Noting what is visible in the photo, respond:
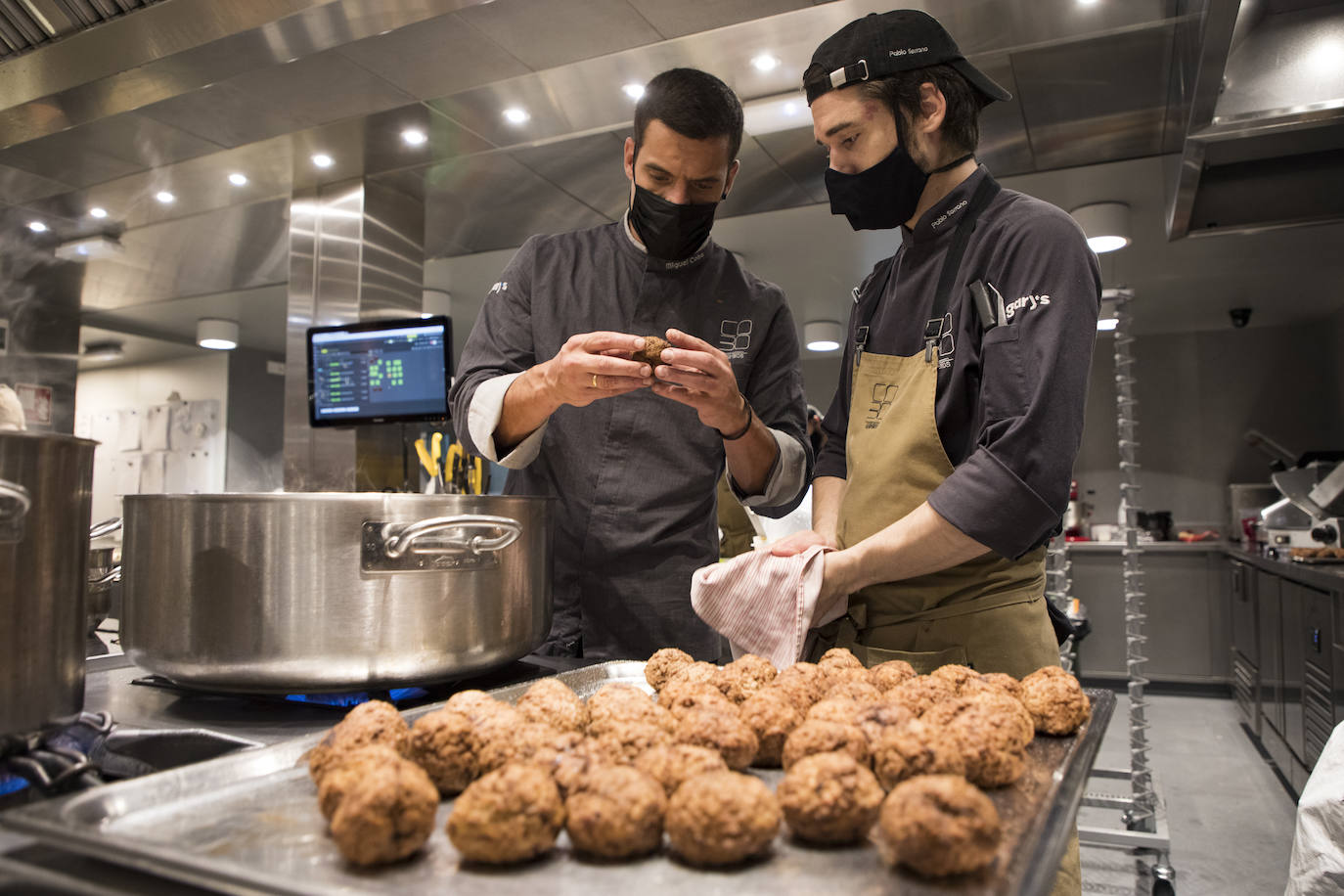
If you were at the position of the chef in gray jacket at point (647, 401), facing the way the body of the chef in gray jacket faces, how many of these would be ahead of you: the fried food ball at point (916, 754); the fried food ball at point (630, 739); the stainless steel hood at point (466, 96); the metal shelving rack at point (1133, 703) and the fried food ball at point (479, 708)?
3

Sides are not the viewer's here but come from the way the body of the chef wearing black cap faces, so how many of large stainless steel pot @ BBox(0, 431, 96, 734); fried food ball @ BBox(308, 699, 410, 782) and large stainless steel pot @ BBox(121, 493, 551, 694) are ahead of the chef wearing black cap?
3

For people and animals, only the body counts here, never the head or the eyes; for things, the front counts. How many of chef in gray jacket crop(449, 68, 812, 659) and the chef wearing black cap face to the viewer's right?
0

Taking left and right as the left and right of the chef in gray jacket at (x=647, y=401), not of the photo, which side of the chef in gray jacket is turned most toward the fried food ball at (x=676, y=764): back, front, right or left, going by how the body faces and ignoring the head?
front

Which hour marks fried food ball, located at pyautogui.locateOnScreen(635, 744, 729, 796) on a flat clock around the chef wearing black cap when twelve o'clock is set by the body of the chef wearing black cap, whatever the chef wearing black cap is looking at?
The fried food ball is roughly at 11 o'clock from the chef wearing black cap.

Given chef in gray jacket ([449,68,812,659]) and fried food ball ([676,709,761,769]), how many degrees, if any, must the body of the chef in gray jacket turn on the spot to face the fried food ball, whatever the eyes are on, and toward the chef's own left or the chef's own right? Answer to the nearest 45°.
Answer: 0° — they already face it

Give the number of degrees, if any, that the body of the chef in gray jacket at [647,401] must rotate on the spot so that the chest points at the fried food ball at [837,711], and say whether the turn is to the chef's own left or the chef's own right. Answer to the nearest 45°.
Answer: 0° — they already face it

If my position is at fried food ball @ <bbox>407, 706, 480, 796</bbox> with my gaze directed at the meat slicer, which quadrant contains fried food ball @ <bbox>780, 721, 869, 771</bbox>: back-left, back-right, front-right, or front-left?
front-right

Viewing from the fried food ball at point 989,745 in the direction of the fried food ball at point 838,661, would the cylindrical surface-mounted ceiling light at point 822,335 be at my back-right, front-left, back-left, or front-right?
front-right

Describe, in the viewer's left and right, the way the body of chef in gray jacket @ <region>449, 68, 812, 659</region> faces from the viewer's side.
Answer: facing the viewer

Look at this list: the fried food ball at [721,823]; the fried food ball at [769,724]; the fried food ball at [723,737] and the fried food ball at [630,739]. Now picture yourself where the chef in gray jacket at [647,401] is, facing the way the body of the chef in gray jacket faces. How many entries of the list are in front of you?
4

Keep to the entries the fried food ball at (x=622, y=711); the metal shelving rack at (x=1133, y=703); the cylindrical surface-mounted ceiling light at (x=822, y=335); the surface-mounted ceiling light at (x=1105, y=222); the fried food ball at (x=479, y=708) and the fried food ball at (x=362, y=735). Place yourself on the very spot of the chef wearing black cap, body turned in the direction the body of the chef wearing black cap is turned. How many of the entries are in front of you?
3

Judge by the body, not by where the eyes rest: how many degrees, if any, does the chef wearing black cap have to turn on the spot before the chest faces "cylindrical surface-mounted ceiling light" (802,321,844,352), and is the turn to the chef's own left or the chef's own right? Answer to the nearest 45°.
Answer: approximately 135° to the chef's own right

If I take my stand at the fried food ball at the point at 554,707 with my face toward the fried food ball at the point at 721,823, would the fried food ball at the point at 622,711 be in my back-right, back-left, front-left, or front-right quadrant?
front-left

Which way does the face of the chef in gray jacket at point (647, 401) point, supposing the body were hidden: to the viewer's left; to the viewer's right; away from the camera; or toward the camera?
toward the camera

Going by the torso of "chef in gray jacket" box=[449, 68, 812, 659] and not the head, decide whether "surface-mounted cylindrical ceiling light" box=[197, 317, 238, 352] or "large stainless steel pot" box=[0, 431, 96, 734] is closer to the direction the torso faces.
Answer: the large stainless steel pot

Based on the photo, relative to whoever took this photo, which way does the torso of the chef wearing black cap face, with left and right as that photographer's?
facing the viewer and to the left of the viewer

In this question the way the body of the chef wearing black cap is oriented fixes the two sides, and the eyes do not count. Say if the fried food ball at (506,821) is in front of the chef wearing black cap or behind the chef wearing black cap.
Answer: in front

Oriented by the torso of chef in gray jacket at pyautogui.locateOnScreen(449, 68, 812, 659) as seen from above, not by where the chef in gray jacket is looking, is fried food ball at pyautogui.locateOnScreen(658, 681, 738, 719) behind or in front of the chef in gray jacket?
in front

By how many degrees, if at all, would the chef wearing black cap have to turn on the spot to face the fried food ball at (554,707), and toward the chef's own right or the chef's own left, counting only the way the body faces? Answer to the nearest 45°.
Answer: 0° — they already face it
